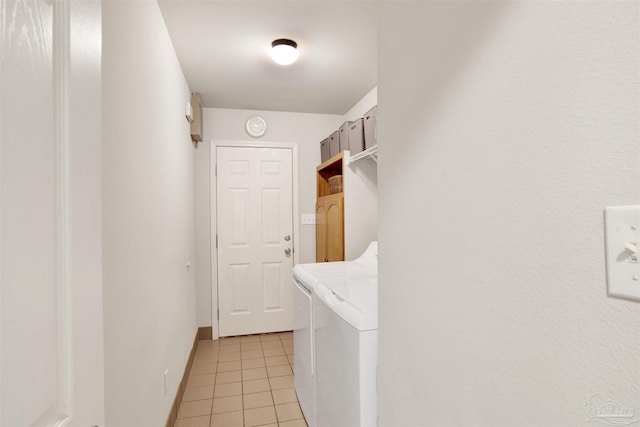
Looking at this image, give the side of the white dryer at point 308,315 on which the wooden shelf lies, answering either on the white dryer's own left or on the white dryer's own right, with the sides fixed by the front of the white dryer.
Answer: on the white dryer's own right

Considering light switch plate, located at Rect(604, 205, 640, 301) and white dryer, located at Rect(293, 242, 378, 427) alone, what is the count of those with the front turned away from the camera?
0

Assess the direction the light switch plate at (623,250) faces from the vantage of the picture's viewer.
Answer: facing the viewer and to the left of the viewer

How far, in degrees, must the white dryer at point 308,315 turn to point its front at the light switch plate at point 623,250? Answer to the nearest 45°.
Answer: approximately 90° to its left

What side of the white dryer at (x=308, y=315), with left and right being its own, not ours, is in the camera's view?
left

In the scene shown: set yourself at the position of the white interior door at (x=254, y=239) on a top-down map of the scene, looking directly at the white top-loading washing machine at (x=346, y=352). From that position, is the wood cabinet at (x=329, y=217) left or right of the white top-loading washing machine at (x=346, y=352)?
left

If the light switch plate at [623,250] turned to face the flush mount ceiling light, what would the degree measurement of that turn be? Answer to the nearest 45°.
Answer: approximately 90° to its right
